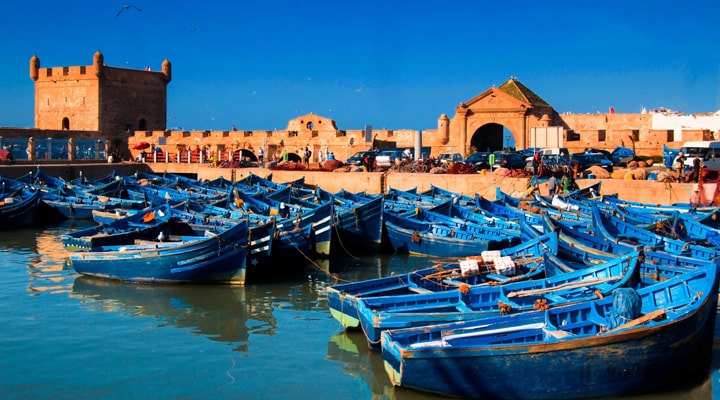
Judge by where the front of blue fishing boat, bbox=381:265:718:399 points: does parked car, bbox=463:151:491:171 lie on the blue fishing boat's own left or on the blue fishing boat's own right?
on the blue fishing boat's own left

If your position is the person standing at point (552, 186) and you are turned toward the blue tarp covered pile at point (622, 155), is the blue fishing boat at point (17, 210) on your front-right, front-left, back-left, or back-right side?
back-left

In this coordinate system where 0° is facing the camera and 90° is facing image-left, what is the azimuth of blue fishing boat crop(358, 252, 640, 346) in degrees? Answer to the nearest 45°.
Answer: approximately 225°

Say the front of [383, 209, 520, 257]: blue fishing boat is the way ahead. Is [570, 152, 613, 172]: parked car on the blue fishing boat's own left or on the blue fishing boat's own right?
on the blue fishing boat's own right

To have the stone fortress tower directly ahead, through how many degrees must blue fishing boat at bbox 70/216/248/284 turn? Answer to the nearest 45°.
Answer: approximately 90° to its left

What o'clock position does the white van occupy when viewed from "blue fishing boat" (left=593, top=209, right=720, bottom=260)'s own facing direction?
The white van is roughly at 3 o'clock from the blue fishing boat.

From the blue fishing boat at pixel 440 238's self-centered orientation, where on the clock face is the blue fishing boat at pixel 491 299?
the blue fishing boat at pixel 491 299 is roughly at 9 o'clock from the blue fishing boat at pixel 440 238.

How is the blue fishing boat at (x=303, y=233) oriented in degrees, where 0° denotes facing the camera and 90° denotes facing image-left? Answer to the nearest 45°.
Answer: approximately 315°
